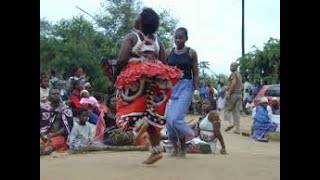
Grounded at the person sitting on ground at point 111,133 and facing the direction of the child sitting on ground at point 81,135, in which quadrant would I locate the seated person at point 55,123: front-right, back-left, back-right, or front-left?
front-right

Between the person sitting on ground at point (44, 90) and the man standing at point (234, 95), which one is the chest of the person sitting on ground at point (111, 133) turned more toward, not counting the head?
the man standing

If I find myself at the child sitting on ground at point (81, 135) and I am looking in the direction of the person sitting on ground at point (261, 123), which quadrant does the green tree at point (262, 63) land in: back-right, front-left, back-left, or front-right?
front-left

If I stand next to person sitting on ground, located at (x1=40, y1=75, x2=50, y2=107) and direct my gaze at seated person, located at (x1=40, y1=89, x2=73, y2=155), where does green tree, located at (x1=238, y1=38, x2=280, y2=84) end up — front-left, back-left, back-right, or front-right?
back-left

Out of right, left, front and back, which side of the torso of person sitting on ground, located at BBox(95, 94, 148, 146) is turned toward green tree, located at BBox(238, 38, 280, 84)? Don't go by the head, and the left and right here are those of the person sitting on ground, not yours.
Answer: left

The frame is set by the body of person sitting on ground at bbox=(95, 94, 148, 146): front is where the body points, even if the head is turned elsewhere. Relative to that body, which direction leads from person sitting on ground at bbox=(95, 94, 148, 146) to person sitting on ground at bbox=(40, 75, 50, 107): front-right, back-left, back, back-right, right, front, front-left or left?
back

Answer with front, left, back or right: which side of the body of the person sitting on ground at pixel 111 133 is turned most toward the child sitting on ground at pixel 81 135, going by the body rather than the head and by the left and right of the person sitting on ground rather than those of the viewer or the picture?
right

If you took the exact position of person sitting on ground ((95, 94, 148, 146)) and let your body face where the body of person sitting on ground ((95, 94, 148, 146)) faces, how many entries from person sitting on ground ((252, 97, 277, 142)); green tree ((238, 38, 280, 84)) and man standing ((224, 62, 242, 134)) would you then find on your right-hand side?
0

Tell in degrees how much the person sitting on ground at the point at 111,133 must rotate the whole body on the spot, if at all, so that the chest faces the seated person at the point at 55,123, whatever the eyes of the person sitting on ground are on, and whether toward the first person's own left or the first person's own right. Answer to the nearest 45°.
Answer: approximately 135° to the first person's own right

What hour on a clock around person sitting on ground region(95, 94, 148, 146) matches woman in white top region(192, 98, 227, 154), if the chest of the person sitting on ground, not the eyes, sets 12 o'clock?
The woman in white top is roughly at 11 o'clock from the person sitting on ground.

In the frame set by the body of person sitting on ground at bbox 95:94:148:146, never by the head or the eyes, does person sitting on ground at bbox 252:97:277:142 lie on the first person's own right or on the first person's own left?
on the first person's own left

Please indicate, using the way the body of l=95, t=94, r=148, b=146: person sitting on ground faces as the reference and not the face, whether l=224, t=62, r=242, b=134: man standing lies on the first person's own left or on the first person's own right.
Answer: on the first person's own left
